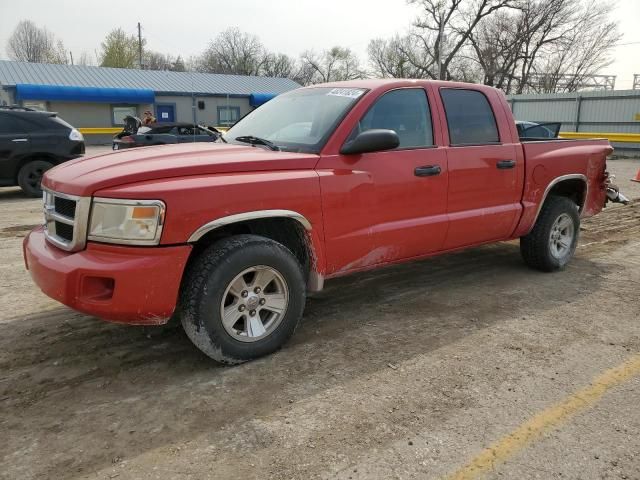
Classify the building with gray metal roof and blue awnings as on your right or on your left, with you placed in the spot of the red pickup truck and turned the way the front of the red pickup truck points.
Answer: on your right

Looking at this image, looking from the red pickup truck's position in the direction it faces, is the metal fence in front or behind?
behind

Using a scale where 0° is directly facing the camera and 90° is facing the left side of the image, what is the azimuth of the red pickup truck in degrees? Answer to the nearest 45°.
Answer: approximately 45°
